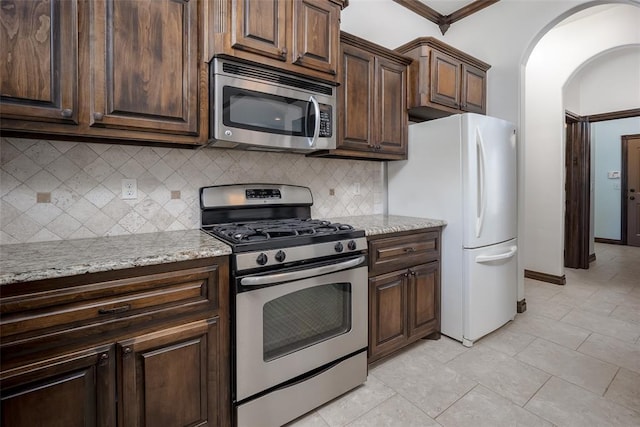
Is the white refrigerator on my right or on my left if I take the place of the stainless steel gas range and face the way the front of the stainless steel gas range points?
on my left

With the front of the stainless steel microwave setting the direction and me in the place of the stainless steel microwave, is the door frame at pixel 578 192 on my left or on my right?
on my left

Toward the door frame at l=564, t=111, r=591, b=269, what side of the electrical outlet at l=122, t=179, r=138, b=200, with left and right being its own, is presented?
left

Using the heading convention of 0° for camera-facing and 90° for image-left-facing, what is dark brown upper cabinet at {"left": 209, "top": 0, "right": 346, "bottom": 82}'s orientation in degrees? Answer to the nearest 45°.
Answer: approximately 315°

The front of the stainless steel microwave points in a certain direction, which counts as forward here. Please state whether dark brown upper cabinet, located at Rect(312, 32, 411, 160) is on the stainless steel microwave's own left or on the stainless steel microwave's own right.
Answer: on the stainless steel microwave's own left

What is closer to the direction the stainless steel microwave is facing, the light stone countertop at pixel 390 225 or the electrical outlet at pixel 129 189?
the light stone countertop

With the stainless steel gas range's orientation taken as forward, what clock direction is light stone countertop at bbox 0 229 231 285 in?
The light stone countertop is roughly at 4 o'clock from the stainless steel gas range.
